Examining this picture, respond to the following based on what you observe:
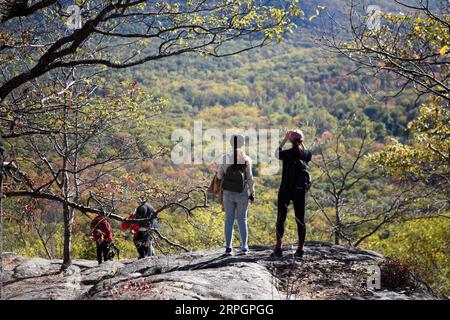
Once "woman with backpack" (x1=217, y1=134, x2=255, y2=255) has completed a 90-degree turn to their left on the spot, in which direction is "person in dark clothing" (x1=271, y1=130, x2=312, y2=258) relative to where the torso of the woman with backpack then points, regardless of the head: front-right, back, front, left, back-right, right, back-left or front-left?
back

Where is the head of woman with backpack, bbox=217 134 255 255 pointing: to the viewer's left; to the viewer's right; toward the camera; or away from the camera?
away from the camera

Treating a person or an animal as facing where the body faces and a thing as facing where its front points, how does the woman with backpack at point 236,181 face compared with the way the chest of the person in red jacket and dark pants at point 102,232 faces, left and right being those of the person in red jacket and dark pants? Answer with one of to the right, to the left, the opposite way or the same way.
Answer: the same way

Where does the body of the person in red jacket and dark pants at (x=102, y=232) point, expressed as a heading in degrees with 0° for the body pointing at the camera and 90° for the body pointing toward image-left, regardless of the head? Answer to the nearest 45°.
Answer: approximately 180°

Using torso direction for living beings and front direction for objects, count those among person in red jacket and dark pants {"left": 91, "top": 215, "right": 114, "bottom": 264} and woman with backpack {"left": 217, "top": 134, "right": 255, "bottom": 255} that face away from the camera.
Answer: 2

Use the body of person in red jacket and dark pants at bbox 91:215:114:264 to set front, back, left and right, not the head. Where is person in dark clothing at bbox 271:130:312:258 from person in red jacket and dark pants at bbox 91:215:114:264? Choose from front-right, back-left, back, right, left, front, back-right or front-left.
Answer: back-right

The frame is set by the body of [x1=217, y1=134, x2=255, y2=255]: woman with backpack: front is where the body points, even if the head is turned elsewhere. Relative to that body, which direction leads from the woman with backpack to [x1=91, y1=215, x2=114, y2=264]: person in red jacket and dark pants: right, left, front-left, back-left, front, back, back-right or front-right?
front-left

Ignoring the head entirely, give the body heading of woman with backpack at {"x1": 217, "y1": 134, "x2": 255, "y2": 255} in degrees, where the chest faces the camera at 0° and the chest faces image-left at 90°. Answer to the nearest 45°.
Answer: approximately 180°

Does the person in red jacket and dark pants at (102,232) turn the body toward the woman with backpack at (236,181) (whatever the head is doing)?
no
